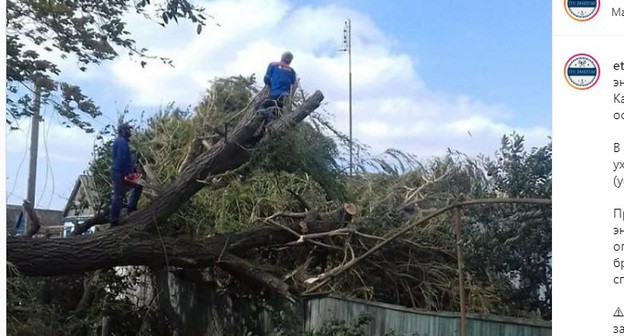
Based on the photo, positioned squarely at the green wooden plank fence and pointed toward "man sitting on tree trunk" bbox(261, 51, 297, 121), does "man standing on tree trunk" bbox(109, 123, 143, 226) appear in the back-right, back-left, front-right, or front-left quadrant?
front-left

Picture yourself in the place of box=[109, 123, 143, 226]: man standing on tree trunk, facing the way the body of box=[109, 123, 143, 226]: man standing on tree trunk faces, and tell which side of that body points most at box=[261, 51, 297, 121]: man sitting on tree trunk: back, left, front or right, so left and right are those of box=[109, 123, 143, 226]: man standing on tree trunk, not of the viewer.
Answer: front

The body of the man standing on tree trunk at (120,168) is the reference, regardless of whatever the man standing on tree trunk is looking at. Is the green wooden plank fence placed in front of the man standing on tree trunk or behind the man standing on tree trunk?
in front

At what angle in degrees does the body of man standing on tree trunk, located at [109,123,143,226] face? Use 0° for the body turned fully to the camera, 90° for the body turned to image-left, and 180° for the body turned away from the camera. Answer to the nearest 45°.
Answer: approximately 270°
